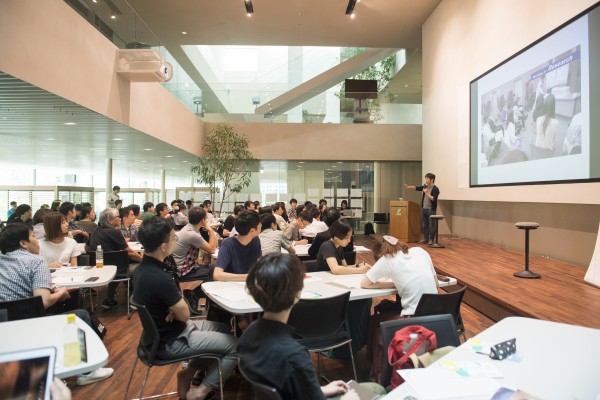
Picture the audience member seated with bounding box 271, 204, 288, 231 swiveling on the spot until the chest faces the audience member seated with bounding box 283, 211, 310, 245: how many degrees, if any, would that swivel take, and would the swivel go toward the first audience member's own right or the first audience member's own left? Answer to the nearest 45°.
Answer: approximately 90° to the first audience member's own right

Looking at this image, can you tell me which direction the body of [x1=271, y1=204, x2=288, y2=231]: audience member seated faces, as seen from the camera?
to the viewer's right

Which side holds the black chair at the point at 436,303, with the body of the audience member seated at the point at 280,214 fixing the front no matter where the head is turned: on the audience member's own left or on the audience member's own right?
on the audience member's own right

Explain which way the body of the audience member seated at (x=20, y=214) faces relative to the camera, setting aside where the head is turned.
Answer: to the viewer's right

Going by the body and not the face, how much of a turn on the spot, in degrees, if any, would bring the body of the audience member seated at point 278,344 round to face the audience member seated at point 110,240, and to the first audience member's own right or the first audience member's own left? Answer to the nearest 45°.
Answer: approximately 90° to the first audience member's own left

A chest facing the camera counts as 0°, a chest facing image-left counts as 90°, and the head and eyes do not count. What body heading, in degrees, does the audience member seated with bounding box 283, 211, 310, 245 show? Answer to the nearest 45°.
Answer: approximately 270°

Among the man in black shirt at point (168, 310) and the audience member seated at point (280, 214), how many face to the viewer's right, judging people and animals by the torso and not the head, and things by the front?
2

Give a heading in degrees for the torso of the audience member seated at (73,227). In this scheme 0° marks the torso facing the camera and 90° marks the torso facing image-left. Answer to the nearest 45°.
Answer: approximately 270°
